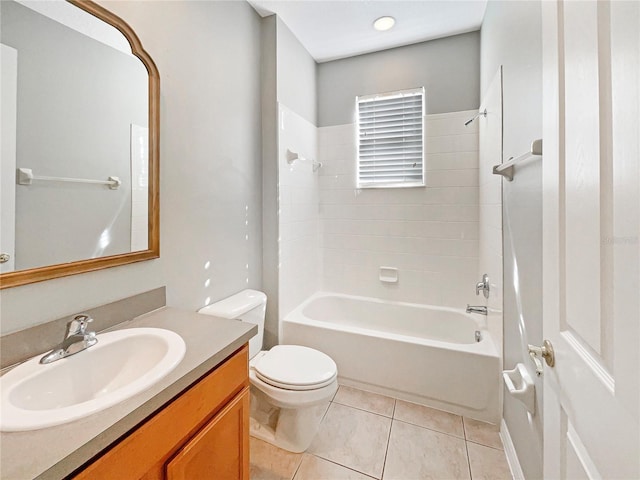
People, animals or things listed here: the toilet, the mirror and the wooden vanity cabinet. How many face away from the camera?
0

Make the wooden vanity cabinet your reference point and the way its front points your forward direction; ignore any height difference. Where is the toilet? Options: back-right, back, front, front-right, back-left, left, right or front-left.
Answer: left

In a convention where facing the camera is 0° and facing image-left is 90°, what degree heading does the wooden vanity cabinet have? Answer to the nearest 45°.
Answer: approximately 315°

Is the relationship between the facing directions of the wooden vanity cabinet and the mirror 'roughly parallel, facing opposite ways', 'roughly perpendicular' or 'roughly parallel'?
roughly parallel

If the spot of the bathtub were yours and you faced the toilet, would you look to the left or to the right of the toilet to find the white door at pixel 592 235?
left

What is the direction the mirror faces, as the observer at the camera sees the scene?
facing the viewer and to the right of the viewer

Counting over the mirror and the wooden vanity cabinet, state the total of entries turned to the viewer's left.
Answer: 0

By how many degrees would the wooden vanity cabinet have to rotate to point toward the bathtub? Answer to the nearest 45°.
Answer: approximately 45° to its left

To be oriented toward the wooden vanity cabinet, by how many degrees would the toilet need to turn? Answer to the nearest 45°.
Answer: approximately 90° to its right
